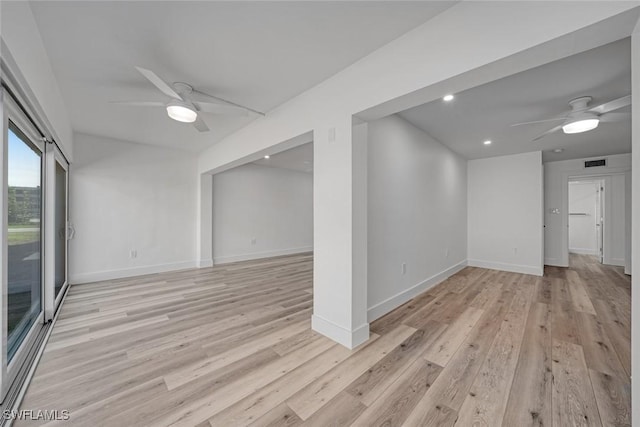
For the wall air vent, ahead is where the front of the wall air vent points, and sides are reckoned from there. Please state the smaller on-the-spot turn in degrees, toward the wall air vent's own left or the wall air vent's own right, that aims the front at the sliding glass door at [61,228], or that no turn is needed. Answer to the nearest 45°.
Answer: approximately 45° to the wall air vent's own right

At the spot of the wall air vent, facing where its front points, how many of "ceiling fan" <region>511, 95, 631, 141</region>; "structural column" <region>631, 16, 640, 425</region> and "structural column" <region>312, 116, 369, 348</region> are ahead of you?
3

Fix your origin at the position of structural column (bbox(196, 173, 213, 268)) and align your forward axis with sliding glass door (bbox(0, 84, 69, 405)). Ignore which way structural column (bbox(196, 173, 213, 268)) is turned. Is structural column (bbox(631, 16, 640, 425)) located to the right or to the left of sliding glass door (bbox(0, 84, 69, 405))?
left

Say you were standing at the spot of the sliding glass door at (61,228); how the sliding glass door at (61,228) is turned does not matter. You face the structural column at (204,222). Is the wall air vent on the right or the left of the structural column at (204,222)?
right

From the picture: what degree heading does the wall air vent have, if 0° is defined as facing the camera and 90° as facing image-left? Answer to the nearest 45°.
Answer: approximately 0°

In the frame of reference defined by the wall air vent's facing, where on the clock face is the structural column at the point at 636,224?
The structural column is roughly at 12 o'clock from the wall air vent.

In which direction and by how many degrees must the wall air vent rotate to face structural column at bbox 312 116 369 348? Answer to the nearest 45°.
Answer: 0° — it already faces it
